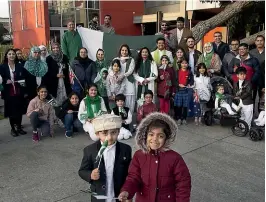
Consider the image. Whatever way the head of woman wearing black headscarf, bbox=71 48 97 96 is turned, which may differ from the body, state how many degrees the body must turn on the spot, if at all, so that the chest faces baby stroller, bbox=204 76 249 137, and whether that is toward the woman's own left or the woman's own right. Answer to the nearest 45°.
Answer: approximately 90° to the woman's own left

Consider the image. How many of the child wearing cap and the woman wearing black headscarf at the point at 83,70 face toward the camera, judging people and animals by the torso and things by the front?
2

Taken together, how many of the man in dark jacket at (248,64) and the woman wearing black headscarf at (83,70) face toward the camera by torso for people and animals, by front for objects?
2

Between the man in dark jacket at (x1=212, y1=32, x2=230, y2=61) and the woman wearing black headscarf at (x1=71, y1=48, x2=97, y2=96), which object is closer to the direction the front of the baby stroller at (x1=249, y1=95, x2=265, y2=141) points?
the woman wearing black headscarf

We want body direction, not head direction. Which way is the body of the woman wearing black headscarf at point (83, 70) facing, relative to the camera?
toward the camera

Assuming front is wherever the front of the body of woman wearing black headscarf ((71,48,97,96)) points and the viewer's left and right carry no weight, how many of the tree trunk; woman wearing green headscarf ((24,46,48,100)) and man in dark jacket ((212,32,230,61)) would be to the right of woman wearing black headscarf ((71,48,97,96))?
1

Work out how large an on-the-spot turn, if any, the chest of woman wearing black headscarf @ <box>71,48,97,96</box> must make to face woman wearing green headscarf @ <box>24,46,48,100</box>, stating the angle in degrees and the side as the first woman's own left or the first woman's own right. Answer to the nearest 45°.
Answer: approximately 90° to the first woman's own right

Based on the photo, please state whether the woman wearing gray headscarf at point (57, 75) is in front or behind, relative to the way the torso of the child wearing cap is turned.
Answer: behind

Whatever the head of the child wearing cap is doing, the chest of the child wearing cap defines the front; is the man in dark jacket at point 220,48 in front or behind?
behind

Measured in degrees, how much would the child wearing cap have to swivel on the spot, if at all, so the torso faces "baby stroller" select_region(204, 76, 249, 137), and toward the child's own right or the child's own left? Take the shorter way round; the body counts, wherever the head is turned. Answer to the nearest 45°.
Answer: approximately 135° to the child's own left

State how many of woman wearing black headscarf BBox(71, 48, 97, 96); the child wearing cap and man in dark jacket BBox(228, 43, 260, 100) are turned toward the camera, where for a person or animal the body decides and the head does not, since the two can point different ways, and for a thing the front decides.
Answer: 3

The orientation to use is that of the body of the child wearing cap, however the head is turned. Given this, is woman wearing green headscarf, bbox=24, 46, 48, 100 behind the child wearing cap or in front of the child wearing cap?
behind

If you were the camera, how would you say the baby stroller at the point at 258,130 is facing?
facing the viewer and to the left of the viewer

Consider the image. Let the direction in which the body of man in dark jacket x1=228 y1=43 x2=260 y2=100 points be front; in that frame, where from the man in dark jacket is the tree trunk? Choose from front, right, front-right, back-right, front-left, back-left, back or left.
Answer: back
